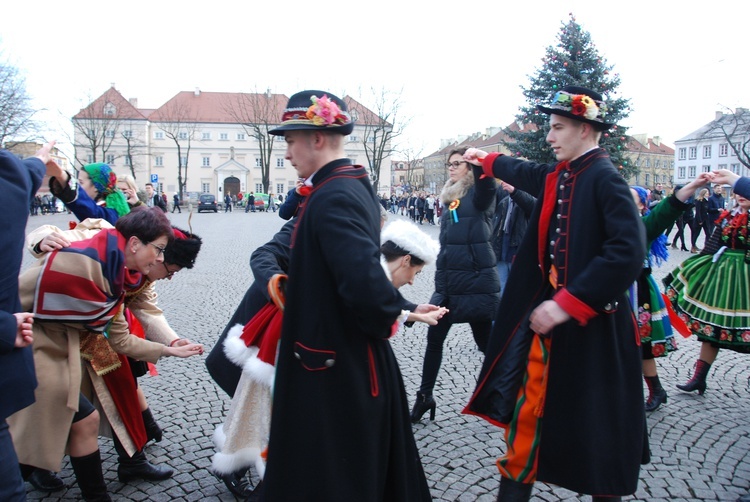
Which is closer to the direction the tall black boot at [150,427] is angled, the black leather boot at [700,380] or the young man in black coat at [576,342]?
the young man in black coat

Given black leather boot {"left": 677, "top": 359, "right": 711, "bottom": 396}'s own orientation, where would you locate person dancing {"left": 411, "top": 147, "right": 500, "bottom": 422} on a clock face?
The person dancing is roughly at 11 o'clock from the black leather boot.

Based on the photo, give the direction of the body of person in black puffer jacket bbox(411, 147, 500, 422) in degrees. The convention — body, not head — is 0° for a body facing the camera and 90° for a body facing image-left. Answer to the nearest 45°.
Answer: approximately 45°

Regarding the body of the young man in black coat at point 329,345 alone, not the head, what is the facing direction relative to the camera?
to the viewer's left

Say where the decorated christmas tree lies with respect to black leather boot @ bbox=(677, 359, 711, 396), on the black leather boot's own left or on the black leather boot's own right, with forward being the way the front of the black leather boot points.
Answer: on the black leather boot's own right

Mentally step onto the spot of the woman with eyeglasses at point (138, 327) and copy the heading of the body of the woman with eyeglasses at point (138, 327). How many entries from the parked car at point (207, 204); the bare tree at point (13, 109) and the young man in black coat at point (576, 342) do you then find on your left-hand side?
2

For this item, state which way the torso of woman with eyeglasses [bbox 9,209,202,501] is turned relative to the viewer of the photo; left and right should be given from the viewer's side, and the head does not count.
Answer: facing to the right of the viewer

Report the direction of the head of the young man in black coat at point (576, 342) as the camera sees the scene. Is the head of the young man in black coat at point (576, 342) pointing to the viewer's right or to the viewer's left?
to the viewer's left

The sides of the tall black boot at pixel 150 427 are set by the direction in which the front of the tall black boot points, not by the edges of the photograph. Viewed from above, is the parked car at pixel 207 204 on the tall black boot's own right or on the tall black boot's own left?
on the tall black boot's own left

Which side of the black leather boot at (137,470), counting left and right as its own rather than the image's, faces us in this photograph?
right

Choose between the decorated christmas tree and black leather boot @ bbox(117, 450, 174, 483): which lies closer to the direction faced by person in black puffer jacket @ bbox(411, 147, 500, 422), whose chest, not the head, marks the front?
the black leather boot

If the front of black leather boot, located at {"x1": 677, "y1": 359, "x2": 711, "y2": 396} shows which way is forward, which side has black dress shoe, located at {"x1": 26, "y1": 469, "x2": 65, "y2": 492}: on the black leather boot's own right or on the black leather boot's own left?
on the black leather boot's own left
